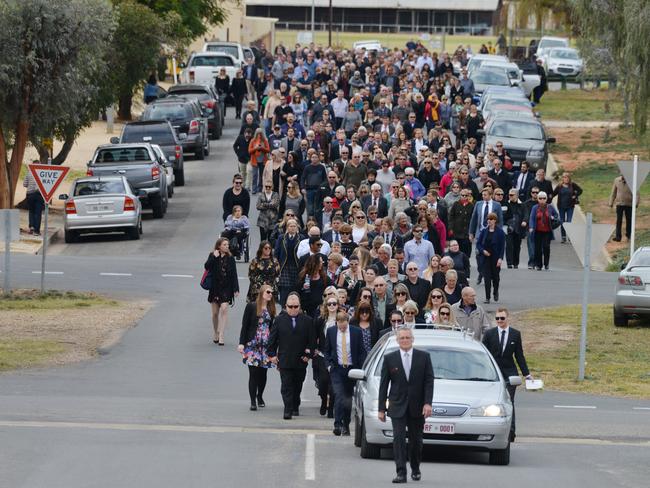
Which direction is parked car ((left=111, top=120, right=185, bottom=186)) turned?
away from the camera

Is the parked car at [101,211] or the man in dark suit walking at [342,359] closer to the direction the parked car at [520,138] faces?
the man in dark suit walking

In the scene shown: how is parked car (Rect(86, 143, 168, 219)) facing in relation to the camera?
away from the camera

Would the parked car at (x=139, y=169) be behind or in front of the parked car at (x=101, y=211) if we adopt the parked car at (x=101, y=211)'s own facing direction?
in front

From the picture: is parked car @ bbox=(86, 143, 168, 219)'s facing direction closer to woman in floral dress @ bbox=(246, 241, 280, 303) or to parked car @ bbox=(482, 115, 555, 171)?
the parked car

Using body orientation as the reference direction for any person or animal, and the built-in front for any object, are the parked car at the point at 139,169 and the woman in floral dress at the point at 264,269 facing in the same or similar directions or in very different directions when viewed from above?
very different directions

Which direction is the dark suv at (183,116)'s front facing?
away from the camera

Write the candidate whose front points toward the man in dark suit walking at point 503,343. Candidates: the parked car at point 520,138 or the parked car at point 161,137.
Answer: the parked car at point 520,138

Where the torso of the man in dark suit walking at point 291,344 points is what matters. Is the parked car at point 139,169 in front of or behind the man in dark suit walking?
behind
